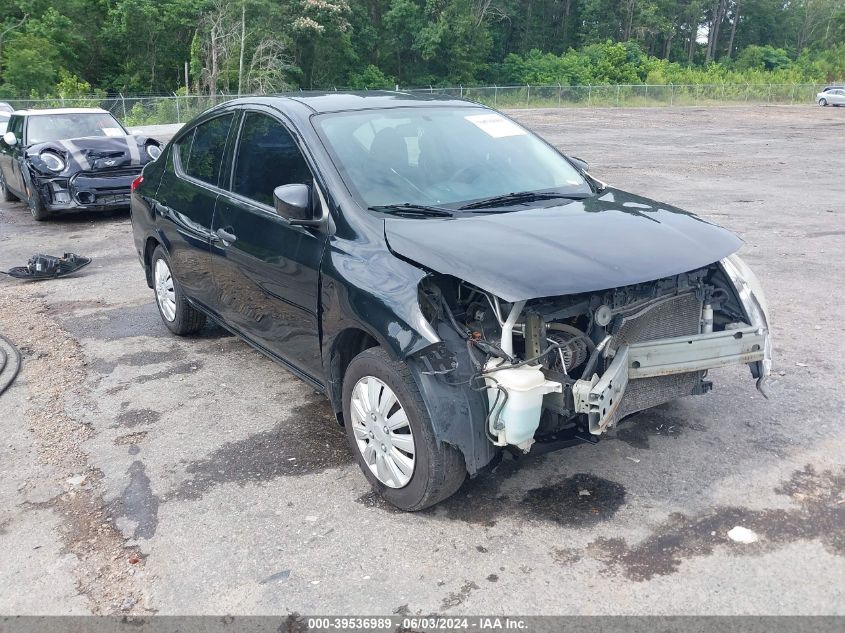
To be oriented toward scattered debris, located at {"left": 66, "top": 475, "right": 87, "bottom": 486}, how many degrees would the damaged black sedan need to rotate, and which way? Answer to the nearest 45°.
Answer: approximately 135° to its right

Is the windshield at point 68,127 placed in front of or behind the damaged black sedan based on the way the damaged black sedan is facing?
behind

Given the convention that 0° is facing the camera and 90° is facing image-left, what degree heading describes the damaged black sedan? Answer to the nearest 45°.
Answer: approximately 315°

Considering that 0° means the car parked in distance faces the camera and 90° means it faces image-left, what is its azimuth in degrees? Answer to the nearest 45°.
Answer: approximately 315°

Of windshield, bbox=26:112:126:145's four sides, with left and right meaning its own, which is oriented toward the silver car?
left

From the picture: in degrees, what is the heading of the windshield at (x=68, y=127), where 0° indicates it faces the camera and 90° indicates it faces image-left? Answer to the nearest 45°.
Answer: approximately 315°

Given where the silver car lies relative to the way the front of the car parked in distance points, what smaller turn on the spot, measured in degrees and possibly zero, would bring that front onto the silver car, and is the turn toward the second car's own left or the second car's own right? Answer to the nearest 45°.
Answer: approximately 90° to the second car's own left

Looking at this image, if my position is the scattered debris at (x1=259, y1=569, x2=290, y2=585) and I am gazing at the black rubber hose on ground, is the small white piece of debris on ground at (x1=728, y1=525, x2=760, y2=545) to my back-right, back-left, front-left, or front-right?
back-right

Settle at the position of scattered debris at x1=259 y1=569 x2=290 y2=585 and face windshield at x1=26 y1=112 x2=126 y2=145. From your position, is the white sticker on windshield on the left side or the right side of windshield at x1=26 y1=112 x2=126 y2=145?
right

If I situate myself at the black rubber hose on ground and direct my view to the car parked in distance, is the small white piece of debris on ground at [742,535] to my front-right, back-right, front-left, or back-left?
back-right
